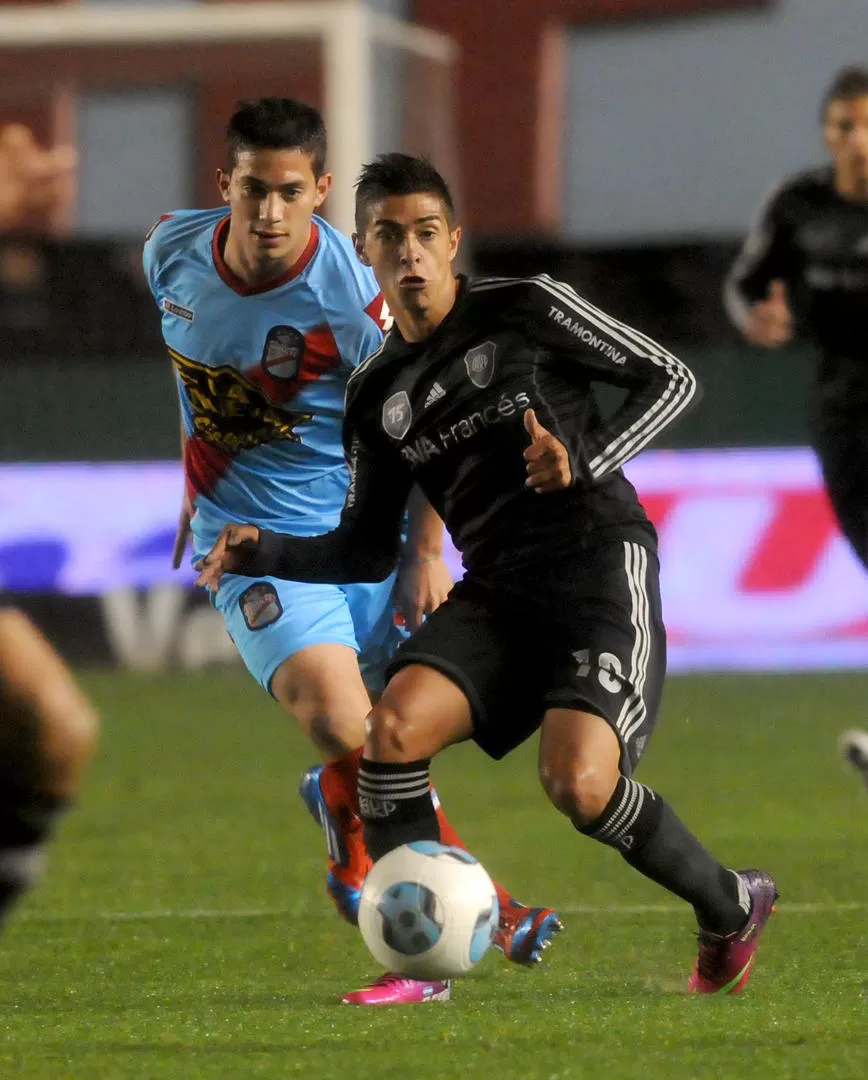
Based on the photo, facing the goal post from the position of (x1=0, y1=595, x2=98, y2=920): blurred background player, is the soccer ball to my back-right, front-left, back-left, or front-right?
front-right

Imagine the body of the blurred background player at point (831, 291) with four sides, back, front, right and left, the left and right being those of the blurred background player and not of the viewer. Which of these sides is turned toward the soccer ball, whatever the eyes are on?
front

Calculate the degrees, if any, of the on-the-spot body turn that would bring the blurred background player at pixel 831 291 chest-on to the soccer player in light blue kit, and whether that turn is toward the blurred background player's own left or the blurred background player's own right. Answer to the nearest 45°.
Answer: approximately 45° to the blurred background player's own right

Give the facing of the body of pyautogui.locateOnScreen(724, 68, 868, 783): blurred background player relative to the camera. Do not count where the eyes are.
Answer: toward the camera

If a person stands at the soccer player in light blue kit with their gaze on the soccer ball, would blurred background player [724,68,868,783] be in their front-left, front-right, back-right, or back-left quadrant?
back-left

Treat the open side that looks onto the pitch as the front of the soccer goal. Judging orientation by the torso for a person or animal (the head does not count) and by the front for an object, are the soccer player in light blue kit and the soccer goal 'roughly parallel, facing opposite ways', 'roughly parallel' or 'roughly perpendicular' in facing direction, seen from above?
roughly parallel

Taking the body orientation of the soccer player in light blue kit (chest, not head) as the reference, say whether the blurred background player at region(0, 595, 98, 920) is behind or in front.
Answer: in front

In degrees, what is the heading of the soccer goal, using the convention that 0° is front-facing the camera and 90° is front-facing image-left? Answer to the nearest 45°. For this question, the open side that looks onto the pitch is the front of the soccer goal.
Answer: approximately 0°

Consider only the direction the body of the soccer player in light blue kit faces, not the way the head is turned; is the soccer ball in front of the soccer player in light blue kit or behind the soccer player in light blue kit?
in front

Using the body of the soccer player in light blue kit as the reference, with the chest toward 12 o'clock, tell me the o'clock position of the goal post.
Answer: The goal post is roughly at 6 o'clock from the soccer player in light blue kit.

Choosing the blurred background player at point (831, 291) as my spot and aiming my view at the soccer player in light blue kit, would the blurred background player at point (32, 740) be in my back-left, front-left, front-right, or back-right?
front-left

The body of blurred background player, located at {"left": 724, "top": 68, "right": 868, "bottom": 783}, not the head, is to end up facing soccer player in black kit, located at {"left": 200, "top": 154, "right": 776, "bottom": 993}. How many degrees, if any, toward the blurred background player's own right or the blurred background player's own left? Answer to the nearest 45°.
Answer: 0° — they already face them

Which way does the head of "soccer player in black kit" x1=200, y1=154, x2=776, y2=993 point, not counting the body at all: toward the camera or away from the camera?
toward the camera
